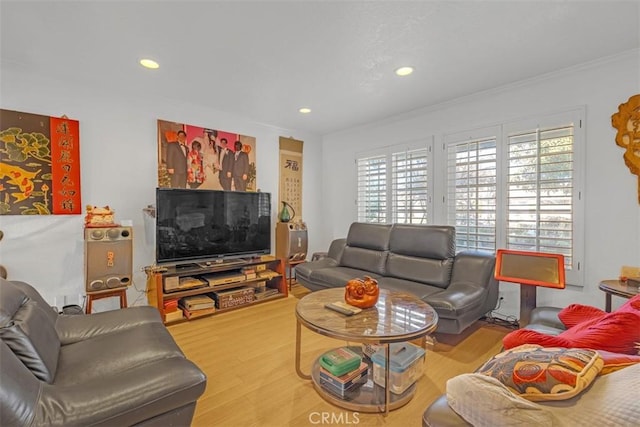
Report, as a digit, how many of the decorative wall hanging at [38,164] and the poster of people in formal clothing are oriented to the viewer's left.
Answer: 0

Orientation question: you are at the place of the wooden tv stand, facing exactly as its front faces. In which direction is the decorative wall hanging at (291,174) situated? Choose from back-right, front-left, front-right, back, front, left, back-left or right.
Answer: left

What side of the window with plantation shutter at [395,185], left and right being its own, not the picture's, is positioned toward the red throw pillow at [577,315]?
left

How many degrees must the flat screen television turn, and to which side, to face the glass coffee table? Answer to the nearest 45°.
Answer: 0° — it already faces it

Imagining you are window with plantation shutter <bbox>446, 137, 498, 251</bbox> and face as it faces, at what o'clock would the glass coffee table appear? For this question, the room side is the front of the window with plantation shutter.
The glass coffee table is roughly at 11 o'clock from the window with plantation shutter.

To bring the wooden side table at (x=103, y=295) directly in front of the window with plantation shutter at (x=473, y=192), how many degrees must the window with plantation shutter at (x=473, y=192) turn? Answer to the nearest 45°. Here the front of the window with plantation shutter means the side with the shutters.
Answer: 0° — it already faces it

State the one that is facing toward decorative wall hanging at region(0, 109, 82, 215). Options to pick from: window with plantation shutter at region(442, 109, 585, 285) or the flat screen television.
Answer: the window with plantation shutter

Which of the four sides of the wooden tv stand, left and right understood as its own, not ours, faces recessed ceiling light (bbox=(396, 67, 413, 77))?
front

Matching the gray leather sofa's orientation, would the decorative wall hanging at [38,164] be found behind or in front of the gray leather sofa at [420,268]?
in front
